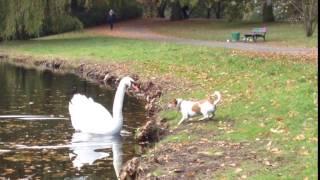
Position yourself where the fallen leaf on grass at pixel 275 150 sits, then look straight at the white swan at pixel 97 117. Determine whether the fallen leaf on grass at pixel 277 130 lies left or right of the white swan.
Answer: right

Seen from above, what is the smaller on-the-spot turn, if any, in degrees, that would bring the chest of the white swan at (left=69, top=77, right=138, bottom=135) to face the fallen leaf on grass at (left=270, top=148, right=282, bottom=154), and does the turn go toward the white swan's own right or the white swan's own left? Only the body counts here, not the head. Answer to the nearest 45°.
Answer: approximately 45° to the white swan's own right

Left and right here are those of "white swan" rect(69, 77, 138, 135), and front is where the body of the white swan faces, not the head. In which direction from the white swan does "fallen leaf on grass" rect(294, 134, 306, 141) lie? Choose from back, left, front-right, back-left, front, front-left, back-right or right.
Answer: front-right

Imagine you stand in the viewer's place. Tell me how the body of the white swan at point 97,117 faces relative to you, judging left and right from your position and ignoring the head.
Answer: facing to the right of the viewer

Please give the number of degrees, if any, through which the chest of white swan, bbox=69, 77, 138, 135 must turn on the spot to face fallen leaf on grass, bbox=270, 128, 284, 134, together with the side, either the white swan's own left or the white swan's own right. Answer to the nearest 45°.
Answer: approximately 45° to the white swan's own right

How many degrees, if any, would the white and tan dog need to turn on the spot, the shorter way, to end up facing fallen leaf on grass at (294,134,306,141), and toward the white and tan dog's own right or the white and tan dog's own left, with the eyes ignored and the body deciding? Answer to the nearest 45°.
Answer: approximately 135° to the white and tan dog's own left

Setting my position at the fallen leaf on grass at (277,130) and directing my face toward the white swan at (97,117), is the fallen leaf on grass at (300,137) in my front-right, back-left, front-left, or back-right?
back-left

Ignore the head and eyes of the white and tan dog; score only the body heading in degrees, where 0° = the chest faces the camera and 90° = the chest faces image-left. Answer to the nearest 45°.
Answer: approximately 90°

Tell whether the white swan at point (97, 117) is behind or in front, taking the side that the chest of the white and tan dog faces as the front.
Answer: in front

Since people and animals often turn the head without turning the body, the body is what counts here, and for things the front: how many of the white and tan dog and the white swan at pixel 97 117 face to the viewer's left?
1

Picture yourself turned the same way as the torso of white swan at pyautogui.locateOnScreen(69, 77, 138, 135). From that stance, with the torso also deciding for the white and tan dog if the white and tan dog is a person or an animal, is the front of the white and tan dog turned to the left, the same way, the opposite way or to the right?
the opposite way

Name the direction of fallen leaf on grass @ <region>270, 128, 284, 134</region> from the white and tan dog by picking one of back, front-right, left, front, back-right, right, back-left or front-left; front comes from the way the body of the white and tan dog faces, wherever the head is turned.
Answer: back-left
